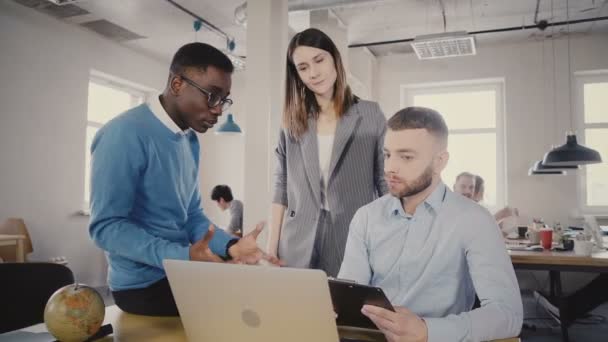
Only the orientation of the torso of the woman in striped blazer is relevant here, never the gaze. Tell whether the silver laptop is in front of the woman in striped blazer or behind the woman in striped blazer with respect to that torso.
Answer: in front

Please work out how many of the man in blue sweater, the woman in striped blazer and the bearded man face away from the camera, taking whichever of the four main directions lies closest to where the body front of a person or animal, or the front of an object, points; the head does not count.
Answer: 0

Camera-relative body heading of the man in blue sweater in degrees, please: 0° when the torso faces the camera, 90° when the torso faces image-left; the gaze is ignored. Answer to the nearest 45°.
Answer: approximately 315°

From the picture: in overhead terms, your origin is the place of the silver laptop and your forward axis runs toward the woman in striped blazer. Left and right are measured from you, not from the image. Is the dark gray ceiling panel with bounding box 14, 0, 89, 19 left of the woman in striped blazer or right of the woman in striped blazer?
left

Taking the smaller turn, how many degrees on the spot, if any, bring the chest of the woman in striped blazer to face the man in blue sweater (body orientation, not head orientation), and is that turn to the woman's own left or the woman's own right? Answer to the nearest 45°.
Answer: approximately 45° to the woman's own right

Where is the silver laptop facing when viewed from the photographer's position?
facing away from the viewer

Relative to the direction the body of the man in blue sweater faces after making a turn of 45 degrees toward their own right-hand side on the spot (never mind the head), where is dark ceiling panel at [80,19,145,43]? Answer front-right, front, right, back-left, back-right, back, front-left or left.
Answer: back

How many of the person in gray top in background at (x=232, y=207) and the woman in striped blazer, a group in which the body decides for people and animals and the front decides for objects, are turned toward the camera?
1

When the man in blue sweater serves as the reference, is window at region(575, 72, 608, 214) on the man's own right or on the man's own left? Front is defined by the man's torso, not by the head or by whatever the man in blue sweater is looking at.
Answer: on the man's own left

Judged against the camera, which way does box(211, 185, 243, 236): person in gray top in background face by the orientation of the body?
to the viewer's left

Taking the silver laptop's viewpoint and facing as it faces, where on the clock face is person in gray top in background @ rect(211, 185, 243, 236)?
The person in gray top in background is roughly at 12 o'clock from the silver laptop.

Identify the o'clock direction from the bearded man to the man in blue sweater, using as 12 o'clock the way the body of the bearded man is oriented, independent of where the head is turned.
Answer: The man in blue sweater is roughly at 1 o'clock from the bearded man.

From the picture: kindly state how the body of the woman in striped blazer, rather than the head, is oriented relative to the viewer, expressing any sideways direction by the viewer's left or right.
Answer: facing the viewer

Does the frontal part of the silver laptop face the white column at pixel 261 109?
yes

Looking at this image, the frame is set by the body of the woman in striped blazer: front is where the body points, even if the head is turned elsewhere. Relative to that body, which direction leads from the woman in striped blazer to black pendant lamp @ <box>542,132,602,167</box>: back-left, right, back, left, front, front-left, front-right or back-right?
back-left
